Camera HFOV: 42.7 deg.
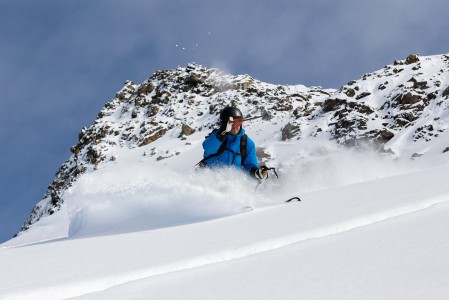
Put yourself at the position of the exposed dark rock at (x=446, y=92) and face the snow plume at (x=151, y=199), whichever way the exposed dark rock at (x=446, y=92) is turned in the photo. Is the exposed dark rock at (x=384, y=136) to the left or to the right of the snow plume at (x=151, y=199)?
right

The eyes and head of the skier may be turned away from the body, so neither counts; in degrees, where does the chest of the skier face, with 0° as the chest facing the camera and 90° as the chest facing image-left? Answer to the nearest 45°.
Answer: approximately 315°

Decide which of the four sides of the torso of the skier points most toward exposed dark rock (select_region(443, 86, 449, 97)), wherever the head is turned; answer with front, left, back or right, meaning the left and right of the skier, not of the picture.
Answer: left

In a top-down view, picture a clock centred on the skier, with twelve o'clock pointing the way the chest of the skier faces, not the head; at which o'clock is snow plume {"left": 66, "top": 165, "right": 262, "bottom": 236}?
The snow plume is roughly at 3 o'clock from the skier.
